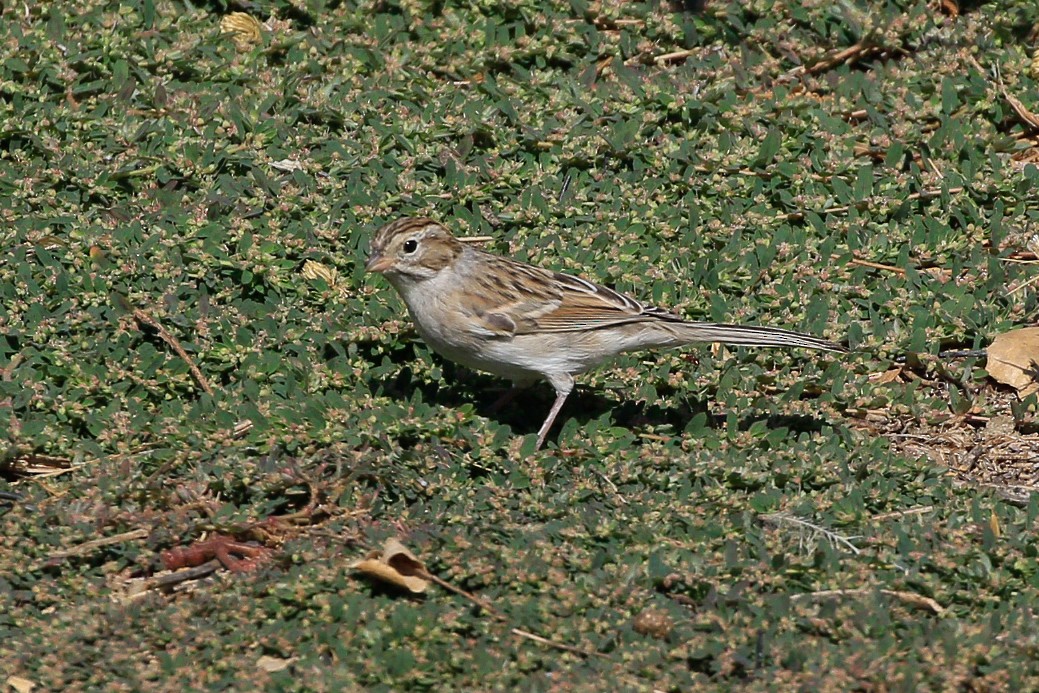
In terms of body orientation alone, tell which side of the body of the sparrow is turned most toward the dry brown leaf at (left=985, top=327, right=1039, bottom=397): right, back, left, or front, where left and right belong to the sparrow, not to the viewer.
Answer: back

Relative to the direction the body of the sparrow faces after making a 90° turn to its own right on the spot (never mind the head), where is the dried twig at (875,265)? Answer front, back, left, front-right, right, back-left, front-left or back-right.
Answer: front-right

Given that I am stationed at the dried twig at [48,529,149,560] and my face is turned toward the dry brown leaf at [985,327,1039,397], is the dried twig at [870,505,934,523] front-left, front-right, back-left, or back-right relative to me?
front-right

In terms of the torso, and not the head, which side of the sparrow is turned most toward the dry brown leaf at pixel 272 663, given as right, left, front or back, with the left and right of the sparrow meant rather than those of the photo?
left

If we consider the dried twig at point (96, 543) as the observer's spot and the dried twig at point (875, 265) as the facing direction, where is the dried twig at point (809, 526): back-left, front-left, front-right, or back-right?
front-right

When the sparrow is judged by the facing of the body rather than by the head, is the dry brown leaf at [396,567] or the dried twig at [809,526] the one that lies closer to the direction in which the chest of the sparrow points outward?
the dry brown leaf

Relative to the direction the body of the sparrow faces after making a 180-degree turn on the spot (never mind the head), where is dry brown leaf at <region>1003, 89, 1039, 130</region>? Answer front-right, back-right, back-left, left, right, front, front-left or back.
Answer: front-left

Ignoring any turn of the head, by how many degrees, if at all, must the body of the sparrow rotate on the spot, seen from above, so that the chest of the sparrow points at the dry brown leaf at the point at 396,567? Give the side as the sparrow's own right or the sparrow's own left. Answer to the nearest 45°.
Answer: approximately 90° to the sparrow's own left

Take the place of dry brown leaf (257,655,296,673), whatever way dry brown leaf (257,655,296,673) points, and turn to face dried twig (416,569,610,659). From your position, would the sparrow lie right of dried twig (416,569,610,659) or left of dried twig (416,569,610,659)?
left

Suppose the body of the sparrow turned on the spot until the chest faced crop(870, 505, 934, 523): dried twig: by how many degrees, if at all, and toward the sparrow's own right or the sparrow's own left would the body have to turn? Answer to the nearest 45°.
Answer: approximately 135° to the sparrow's own left

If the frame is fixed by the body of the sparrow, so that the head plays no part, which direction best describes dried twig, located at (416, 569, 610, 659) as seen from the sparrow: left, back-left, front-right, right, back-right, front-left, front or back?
left

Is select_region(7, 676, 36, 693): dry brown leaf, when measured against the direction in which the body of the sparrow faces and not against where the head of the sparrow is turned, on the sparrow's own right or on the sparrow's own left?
on the sparrow's own left

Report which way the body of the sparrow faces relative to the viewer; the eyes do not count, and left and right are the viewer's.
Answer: facing to the left of the viewer

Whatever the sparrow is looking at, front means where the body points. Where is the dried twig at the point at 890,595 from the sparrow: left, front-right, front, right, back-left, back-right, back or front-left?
back-left

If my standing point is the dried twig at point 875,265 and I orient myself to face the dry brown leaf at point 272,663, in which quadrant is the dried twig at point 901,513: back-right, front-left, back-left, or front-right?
front-left

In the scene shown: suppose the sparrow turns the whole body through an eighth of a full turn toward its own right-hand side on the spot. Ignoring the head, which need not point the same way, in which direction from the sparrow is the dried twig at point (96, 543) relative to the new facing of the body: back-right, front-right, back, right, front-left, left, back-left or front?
left

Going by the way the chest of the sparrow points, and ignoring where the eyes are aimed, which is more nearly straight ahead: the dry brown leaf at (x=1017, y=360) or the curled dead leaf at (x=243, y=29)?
the curled dead leaf
